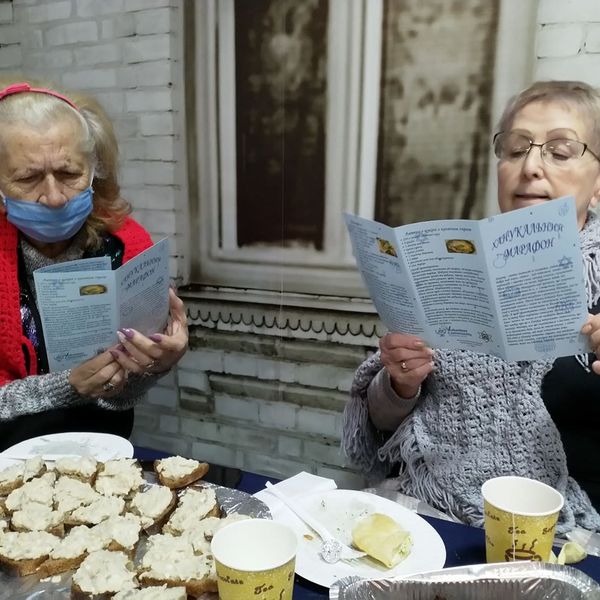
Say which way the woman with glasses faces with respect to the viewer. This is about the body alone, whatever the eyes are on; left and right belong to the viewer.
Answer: facing the viewer and to the left of the viewer

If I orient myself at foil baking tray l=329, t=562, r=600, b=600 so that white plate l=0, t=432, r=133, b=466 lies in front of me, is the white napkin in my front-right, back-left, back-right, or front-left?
front-right

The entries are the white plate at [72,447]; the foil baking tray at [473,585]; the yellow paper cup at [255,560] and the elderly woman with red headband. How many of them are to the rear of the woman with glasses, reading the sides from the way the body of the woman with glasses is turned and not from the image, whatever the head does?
0

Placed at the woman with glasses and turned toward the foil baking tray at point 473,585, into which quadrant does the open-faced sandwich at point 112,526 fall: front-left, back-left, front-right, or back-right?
front-right

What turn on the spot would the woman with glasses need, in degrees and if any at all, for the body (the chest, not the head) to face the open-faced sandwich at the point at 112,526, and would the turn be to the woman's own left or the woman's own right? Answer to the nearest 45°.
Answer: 0° — they already face it

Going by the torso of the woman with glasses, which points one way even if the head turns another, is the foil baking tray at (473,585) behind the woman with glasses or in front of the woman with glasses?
in front

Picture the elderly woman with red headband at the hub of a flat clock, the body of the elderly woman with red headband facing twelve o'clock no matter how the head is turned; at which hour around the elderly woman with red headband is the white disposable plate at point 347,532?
The white disposable plate is roughly at 11 o'clock from the elderly woman with red headband.

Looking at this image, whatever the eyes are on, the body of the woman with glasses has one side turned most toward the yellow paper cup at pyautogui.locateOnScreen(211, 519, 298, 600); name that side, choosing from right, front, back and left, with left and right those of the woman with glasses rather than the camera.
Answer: front

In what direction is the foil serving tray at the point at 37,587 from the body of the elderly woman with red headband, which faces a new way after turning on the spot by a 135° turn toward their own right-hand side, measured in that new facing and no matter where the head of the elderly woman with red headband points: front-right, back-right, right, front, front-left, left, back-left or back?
back-left

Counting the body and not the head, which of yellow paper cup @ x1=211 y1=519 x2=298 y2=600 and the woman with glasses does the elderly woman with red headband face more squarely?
the yellow paper cup

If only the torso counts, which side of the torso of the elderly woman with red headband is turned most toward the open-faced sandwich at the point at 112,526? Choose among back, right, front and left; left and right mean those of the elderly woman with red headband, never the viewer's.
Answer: front

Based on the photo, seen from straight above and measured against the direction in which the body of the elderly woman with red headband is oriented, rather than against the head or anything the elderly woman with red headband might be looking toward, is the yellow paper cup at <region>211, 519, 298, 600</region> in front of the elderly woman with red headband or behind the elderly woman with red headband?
in front

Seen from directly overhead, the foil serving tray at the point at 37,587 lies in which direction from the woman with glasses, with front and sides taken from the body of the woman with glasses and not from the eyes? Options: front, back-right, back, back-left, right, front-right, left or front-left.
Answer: front

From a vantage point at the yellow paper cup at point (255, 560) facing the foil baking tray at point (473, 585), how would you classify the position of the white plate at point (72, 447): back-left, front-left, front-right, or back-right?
back-left

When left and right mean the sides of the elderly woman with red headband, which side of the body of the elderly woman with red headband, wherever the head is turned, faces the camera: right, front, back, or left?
front

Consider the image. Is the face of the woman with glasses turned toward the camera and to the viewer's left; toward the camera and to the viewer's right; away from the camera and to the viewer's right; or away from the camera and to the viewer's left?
toward the camera and to the viewer's left

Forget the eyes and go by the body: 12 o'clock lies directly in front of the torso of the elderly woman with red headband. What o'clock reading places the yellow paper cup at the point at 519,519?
The yellow paper cup is roughly at 11 o'clock from the elderly woman with red headband.
